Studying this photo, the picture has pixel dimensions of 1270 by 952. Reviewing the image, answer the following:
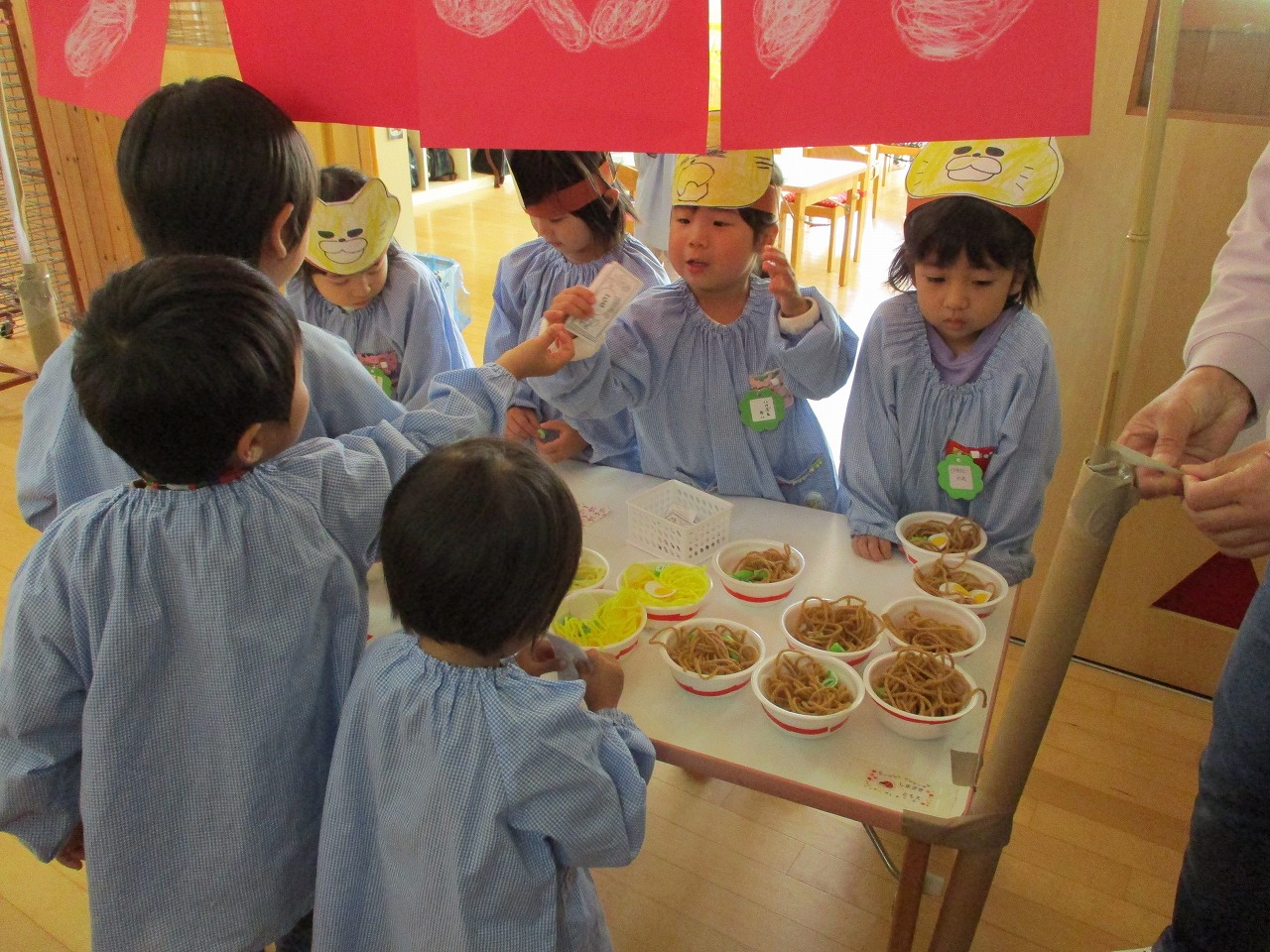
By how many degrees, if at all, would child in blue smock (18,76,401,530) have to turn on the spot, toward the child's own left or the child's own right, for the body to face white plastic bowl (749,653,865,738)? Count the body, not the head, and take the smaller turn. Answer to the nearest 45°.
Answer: approximately 90° to the child's own right

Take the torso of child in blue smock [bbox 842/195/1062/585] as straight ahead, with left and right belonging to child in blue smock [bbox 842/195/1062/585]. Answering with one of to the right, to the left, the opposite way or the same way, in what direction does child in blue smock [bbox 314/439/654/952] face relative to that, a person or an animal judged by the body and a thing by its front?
the opposite way

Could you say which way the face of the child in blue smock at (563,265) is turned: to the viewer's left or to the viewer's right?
to the viewer's left

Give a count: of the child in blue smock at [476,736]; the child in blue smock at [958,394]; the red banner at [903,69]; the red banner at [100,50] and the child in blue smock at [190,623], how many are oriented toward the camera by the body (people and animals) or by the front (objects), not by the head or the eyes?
3

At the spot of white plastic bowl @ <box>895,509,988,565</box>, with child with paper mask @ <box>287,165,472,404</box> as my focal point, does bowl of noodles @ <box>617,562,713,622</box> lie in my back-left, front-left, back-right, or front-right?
front-left

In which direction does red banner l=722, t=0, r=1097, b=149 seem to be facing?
toward the camera

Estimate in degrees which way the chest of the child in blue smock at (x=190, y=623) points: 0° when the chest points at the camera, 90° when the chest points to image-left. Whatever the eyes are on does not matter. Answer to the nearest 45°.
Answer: approximately 225°

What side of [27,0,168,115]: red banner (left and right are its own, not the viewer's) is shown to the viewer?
front

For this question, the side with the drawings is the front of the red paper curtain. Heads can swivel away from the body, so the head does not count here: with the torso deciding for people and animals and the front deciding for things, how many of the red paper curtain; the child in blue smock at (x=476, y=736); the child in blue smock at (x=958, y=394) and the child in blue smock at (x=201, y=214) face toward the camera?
2

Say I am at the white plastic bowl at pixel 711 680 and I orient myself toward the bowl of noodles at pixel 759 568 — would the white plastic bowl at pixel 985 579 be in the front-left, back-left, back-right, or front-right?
front-right

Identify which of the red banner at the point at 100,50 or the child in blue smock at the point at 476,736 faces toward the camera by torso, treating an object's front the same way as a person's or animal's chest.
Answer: the red banner

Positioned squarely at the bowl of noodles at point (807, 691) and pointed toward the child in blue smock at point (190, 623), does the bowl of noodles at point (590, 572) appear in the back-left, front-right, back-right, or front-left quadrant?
front-right

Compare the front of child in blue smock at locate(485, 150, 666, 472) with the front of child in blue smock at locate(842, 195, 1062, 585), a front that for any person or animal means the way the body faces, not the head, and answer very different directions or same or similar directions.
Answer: same or similar directions

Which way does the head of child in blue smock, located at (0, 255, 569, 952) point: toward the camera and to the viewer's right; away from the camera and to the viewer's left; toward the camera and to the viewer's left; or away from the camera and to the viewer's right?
away from the camera and to the viewer's right

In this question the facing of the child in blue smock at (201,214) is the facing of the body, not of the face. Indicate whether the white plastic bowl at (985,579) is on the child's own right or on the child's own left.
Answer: on the child's own right

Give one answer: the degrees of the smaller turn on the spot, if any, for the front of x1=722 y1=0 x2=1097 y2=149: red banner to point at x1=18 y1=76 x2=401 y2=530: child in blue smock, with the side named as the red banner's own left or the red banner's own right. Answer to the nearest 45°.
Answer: approximately 90° to the red banner's own right

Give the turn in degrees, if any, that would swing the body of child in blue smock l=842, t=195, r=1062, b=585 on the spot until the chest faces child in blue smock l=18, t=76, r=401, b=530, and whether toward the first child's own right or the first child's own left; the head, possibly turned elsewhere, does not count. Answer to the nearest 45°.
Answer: approximately 45° to the first child's own right
